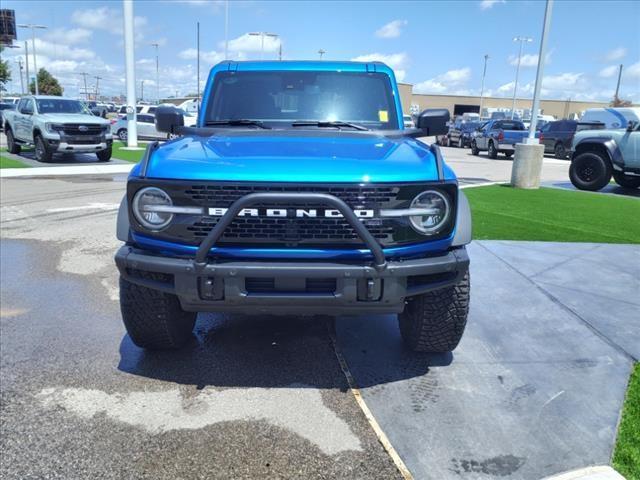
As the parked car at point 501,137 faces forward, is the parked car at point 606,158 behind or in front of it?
behind

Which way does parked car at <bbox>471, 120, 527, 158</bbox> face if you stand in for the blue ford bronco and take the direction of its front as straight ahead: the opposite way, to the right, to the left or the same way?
the opposite way

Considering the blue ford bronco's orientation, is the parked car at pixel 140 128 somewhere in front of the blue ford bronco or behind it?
behind

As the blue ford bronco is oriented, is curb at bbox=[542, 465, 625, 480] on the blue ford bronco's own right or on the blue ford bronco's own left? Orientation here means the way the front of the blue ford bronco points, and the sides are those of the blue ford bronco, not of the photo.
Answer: on the blue ford bronco's own left

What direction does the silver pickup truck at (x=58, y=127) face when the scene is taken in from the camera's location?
facing the viewer and to the right of the viewer

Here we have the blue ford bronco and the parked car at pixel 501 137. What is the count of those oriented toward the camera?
1

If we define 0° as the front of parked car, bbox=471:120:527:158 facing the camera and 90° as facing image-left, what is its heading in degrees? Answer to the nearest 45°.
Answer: approximately 135°

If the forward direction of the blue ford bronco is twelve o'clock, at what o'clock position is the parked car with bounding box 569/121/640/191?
The parked car is roughly at 7 o'clock from the blue ford bronco.

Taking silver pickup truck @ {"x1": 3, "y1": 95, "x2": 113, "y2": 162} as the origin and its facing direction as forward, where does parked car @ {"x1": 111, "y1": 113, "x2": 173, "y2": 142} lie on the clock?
The parked car is roughly at 8 o'clock from the silver pickup truck.

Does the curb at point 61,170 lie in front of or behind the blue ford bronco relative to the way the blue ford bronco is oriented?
behind

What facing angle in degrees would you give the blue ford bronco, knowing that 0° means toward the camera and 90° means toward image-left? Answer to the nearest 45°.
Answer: approximately 0°
